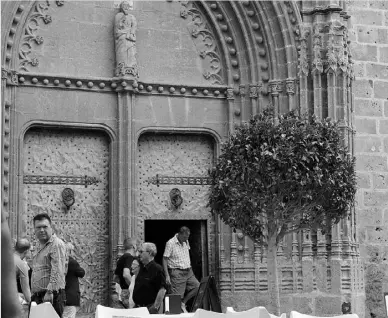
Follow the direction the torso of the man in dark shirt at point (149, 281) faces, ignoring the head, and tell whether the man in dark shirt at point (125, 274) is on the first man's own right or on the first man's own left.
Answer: on the first man's own right

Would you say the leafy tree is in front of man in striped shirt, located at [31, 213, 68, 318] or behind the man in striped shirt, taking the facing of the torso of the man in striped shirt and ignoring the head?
behind
